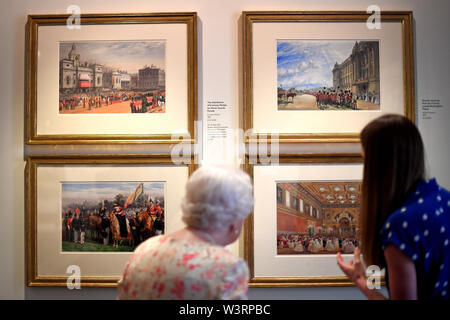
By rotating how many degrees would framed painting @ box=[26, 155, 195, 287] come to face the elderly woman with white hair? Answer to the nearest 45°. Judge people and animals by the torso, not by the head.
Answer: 0° — it already faces them

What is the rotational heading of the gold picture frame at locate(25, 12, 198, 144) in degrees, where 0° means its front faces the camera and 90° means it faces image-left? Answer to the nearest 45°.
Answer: approximately 0°

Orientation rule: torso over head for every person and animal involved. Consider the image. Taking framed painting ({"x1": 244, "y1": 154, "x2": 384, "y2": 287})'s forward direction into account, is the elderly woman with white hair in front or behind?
in front

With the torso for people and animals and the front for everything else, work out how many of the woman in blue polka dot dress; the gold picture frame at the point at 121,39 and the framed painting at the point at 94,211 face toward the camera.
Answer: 2

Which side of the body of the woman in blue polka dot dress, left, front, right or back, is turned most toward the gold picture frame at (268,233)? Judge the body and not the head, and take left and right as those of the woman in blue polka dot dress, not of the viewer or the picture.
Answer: front

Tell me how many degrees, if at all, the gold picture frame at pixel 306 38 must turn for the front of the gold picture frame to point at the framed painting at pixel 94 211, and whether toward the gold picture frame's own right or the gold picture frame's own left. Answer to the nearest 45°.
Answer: approximately 90° to the gold picture frame's own right

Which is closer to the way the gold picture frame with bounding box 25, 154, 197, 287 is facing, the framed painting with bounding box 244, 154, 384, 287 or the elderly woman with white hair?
the elderly woman with white hair

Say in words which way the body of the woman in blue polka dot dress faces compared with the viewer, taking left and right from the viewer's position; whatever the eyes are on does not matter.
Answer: facing away from the viewer and to the left of the viewer

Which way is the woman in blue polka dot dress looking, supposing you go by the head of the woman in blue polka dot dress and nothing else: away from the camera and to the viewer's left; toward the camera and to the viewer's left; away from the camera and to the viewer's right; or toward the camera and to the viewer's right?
away from the camera and to the viewer's left

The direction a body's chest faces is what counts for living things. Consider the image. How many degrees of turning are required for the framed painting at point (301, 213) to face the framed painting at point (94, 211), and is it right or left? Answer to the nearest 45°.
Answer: approximately 90° to its right

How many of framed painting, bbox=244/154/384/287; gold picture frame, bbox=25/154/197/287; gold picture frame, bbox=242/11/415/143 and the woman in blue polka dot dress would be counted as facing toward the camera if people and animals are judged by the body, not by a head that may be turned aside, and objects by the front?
3

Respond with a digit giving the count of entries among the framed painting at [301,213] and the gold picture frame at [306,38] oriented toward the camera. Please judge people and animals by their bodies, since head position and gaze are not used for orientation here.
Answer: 2
